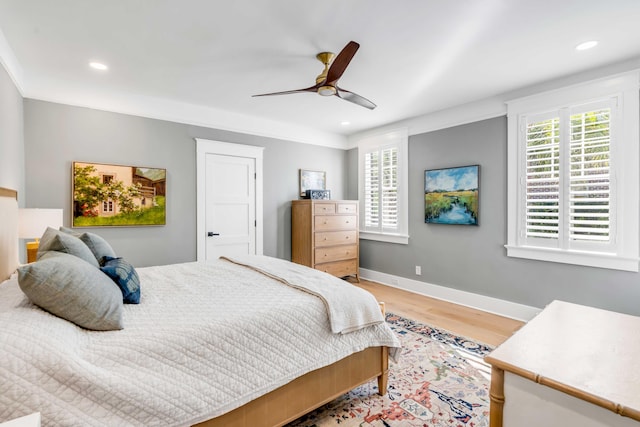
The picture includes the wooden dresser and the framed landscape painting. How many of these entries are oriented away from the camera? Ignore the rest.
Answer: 0

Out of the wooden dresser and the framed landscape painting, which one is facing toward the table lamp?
the framed landscape painting

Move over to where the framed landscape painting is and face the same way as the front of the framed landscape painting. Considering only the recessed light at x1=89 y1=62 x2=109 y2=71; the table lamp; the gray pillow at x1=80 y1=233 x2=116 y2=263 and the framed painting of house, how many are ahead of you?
4

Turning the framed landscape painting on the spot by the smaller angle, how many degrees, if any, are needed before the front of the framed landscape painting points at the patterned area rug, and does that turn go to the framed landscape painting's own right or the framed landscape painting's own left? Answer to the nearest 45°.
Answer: approximately 45° to the framed landscape painting's own left

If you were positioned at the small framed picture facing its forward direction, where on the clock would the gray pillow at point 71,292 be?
The gray pillow is roughly at 2 o'clock from the small framed picture.

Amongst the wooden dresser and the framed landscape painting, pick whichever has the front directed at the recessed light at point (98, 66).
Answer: the framed landscape painting

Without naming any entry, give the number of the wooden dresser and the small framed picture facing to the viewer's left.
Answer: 0

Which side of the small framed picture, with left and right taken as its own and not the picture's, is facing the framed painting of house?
right

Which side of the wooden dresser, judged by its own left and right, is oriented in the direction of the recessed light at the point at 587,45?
front

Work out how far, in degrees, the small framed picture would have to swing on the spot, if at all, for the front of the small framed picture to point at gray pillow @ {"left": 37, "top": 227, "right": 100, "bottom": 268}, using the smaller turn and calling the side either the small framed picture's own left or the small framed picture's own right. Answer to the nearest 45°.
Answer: approximately 45° to the small framed picture's own right

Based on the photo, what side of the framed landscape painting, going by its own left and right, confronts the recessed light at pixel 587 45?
left

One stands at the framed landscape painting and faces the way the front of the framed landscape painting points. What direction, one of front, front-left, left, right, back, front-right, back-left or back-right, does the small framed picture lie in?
front-right

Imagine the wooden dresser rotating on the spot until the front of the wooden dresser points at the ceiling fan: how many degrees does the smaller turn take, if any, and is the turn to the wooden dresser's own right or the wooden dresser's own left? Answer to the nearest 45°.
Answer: approximately 45° to the wooden dresser's own right

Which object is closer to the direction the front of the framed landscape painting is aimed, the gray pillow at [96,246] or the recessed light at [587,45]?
the gray pillow

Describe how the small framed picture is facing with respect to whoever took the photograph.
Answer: facing the viewer and to the right of the viewer

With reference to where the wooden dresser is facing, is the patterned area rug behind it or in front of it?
in front
